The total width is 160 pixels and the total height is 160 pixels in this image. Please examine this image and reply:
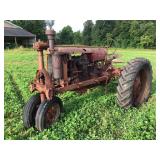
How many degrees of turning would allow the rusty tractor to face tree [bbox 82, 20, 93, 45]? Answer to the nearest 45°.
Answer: approximately 135° to its right

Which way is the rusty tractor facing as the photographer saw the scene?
facing the viewer and to the left of the viewer

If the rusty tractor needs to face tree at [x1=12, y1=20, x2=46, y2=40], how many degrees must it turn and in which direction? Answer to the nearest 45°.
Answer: approximately 135° to its right
